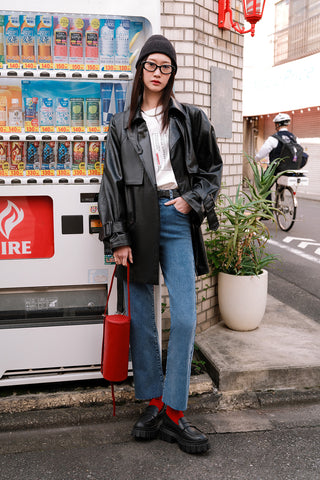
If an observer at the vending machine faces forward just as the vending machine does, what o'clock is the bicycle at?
The bicycle is roughly at 7 o'clock from the vending machine.

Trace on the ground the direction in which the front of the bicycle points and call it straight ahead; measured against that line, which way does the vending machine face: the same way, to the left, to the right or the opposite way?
the opposite way

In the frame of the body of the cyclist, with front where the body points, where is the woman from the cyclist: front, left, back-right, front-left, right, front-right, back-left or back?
back-left

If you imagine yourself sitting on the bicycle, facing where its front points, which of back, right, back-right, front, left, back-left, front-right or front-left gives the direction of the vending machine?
back-left

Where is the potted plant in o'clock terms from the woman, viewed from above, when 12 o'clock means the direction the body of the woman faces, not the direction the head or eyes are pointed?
The potted plant is roughly at 7 o'clock from the woman.

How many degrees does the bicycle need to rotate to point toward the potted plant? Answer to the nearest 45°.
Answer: approximately 135° to its left

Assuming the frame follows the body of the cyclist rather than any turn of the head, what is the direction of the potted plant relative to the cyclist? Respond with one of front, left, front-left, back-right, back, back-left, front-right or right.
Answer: back-left

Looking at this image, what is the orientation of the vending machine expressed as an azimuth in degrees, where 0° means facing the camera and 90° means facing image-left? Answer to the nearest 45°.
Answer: approximately 0°
